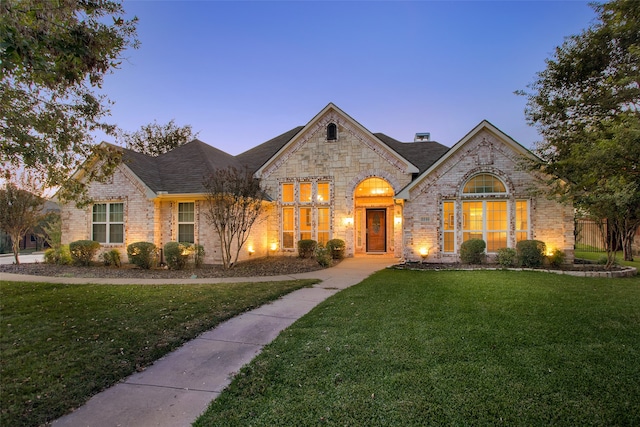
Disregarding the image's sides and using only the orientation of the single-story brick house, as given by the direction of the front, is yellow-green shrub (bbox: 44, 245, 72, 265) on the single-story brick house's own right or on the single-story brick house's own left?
on the single-story brick house's own right

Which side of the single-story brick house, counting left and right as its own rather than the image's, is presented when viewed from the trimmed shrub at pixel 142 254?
right

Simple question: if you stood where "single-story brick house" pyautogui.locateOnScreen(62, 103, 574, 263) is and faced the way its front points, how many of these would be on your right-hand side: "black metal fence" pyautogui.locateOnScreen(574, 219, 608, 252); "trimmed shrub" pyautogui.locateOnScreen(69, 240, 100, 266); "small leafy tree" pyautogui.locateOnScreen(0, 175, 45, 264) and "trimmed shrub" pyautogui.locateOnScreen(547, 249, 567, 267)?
2

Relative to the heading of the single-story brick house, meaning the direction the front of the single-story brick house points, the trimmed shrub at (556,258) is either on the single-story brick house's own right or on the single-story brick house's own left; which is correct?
on the single-story brick house's own left

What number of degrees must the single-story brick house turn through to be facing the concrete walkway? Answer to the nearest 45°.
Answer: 0° — it already faces it

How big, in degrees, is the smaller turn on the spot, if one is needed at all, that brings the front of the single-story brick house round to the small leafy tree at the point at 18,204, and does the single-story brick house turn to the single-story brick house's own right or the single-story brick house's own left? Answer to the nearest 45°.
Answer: approximately 90° to the single-story brick house's own right

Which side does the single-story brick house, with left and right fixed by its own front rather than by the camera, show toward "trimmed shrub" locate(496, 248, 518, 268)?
left

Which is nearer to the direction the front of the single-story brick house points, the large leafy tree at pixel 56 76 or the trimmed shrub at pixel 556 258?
the large leafy tree

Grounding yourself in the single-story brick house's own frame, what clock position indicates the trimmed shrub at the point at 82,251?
The trimmed shrub is roughly at 3 o'clock from the single-story brick house.

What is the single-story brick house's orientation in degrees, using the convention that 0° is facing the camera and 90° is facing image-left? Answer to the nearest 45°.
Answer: approximately 0°

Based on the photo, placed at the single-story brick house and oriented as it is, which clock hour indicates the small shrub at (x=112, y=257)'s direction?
The small shrub is roughly at 3 o'clock from the single-story brick house.

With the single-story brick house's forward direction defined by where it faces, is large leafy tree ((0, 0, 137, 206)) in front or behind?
in front
